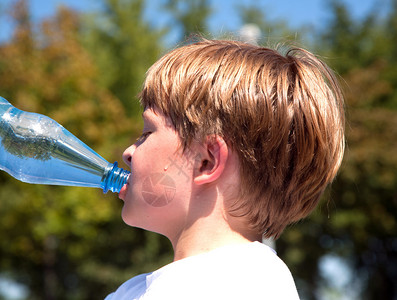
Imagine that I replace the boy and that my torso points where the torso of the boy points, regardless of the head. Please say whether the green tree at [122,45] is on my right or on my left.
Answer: on my right

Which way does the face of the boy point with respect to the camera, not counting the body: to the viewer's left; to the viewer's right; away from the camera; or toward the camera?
to the viewer's left

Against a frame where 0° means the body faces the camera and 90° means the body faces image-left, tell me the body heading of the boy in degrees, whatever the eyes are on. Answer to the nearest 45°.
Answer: approximately 90°
